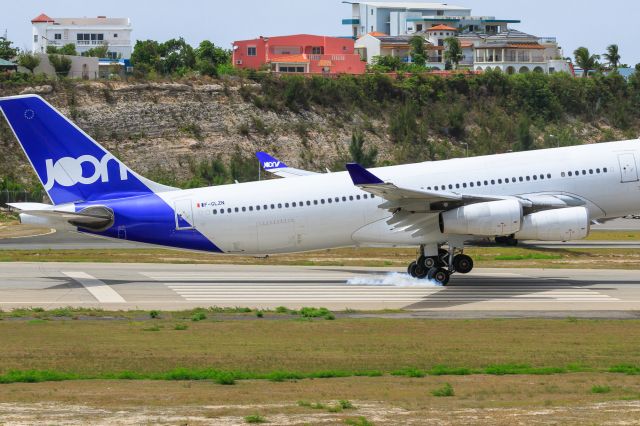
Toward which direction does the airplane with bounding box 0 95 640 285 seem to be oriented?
to the viewer's right
